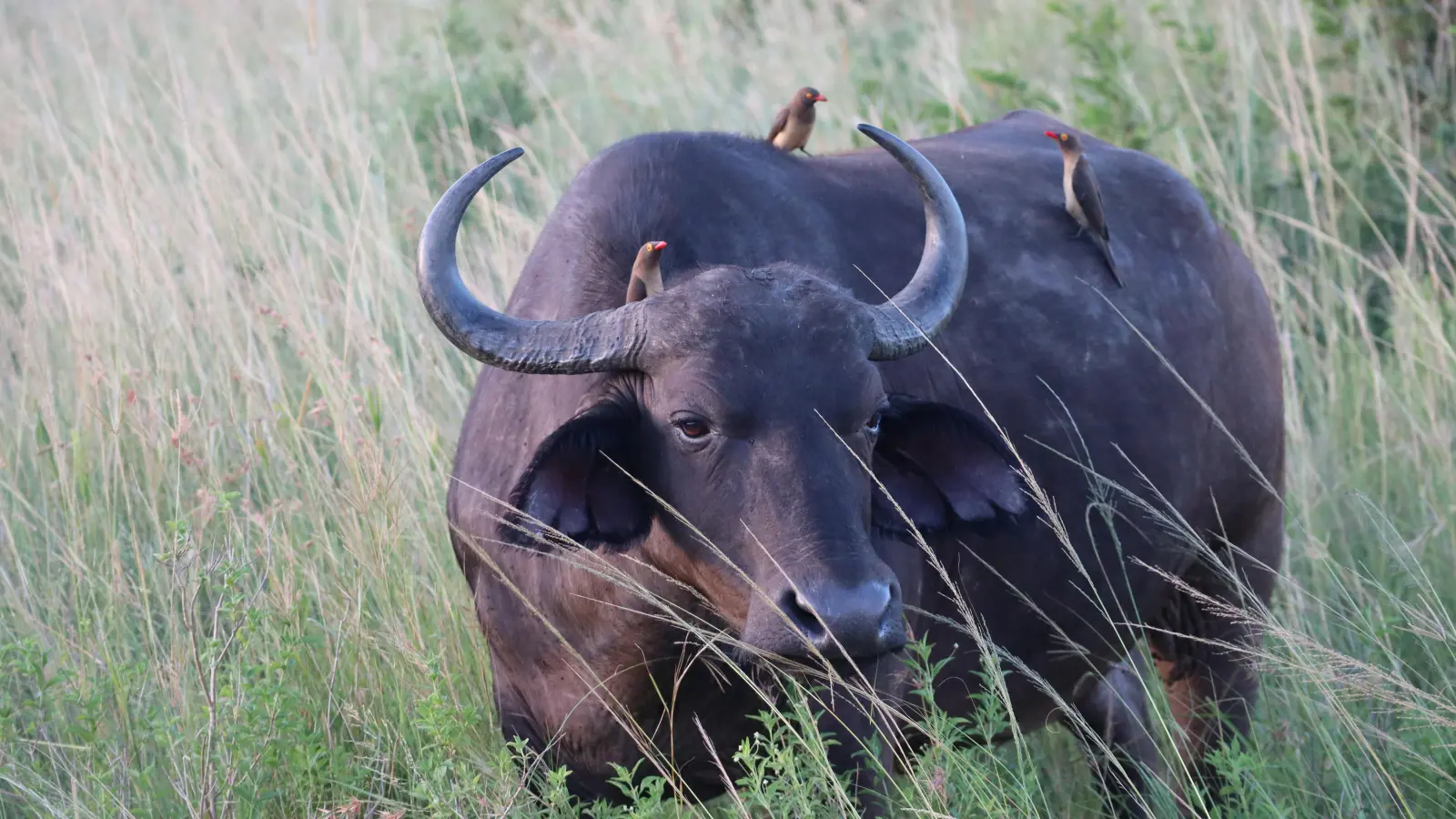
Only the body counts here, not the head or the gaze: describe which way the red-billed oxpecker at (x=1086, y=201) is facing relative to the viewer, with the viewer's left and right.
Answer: facing to the left of the viewer

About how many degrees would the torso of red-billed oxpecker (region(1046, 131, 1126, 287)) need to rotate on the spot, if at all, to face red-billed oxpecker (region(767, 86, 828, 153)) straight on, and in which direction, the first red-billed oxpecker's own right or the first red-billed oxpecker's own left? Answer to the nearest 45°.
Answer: approximately 45° to the first red-billed oxpecker's own right

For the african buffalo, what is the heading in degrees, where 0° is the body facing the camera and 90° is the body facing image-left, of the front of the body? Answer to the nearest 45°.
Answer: approximately 45°

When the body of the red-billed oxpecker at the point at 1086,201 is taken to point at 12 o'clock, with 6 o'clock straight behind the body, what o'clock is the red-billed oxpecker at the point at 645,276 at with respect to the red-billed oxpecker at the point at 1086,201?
the red-billed oxpecker at the point at 645,276 is roughly at 10 o'clock from the red-billed oxpecker at the point at 1086,201.
